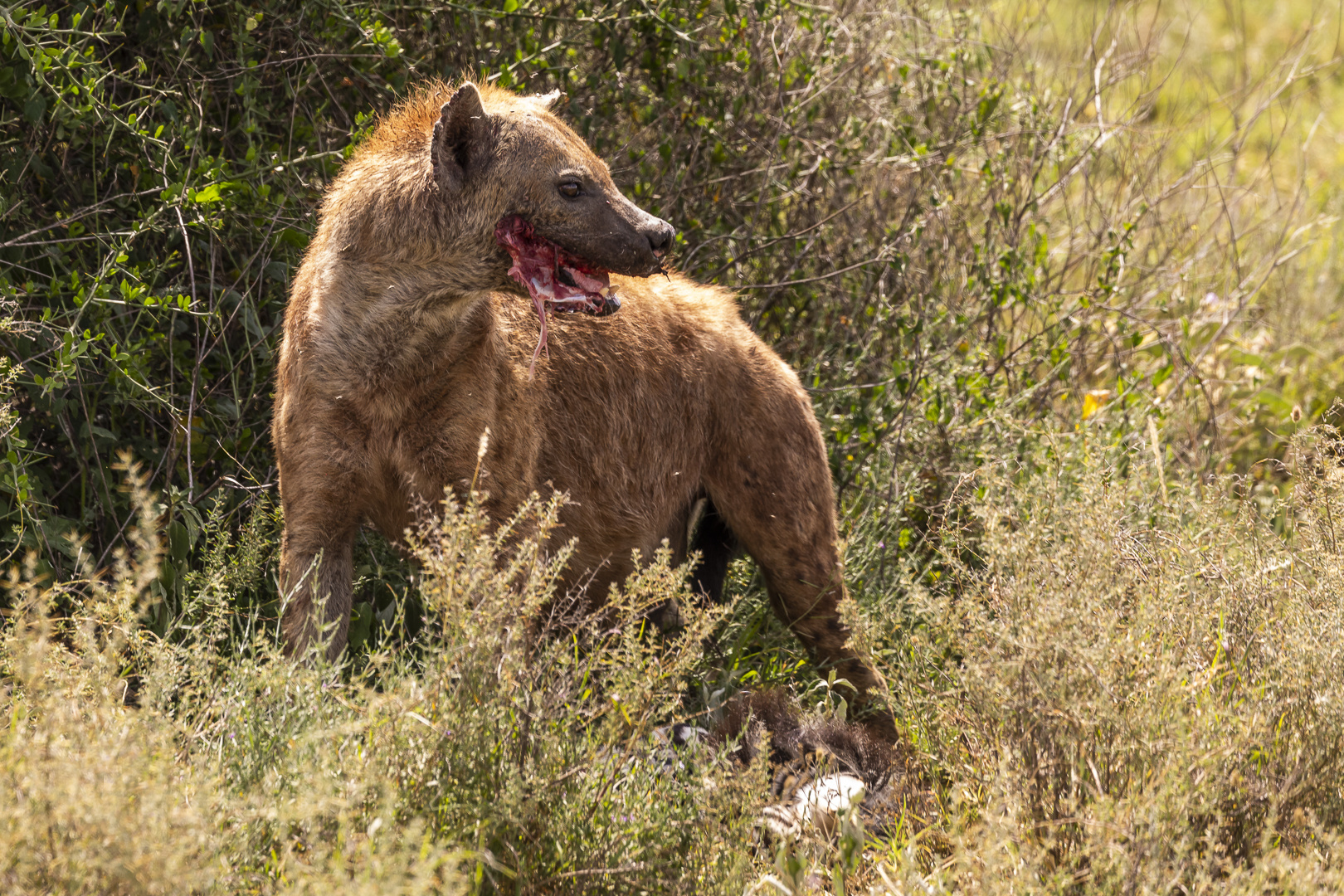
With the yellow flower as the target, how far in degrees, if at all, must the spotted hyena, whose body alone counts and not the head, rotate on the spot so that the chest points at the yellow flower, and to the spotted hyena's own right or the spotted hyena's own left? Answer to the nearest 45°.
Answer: approximately 180°

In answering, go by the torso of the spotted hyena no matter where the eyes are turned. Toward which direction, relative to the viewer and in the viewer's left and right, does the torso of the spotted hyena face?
facing the viewer and to the left of the viewer
